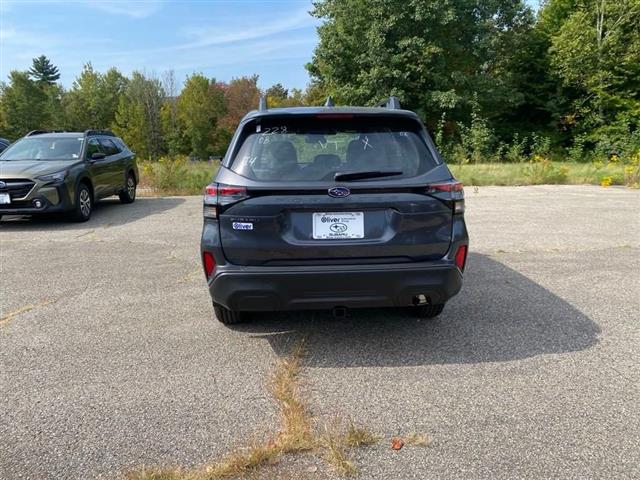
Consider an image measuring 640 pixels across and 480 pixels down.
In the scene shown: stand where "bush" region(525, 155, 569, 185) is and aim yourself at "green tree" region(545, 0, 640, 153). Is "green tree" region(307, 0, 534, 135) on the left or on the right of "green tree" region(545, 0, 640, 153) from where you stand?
left

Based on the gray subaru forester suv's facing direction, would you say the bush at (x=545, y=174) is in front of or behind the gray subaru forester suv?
in front

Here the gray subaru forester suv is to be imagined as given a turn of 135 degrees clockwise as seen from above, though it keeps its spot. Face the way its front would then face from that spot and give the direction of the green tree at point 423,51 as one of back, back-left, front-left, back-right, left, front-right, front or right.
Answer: back-left

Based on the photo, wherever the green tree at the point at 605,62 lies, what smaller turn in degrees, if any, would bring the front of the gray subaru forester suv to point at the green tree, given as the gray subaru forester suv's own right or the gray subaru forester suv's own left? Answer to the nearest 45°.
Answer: approximately 45° to the gray subaru forester suv's own right

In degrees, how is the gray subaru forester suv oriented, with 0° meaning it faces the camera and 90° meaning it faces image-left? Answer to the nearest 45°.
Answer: approximately 180°
